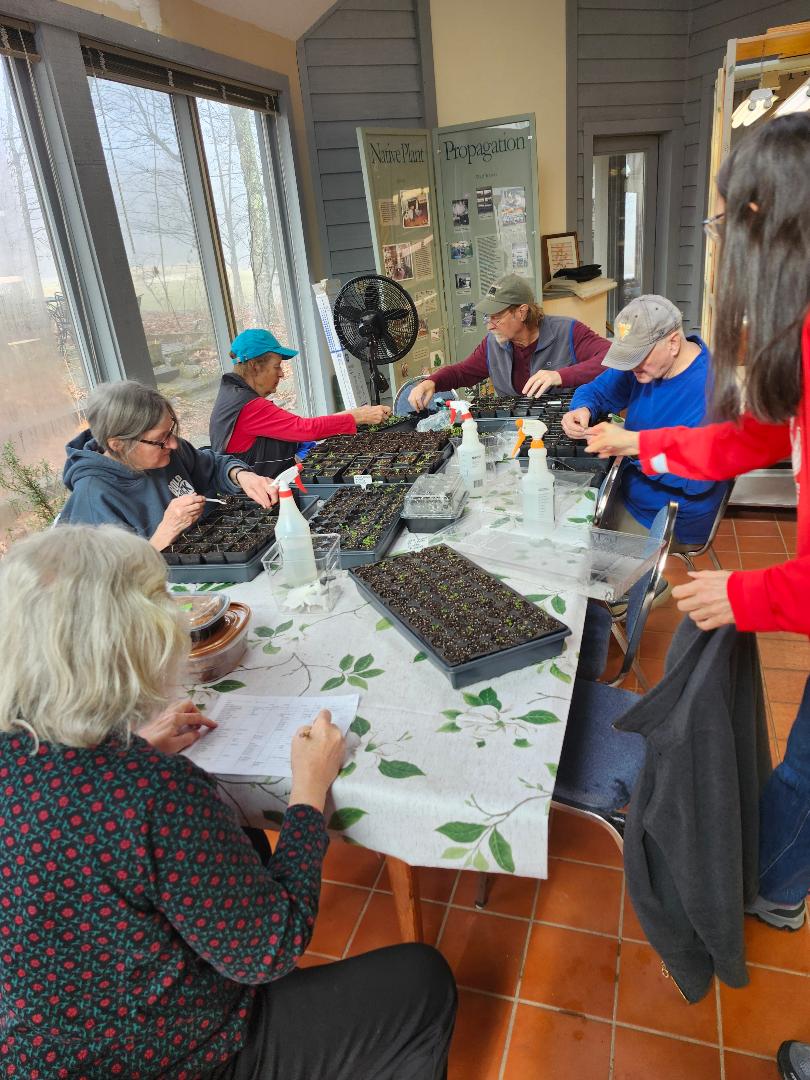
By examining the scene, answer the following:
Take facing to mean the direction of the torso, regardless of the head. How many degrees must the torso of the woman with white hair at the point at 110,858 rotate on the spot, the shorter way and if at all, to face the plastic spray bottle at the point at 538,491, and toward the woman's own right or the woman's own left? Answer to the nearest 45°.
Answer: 0° — they already face it

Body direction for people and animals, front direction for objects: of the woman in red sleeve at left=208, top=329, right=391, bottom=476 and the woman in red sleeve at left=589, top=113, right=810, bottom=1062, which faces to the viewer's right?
the woman in red sleeve at left=208, top=329, right=391, bottom=476

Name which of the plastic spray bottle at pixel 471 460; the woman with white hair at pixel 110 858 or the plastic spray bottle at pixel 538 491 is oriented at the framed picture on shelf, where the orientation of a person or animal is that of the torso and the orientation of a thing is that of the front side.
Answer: the woman with white hair

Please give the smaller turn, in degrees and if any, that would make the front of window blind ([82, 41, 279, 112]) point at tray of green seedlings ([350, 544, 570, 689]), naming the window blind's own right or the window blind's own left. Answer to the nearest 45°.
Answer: approximately 45° to the window blind's own right

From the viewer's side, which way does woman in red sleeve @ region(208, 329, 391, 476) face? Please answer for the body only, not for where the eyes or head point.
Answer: to the viewer's right

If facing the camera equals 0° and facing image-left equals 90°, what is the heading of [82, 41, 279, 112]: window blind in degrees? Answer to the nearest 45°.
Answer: approximately 315°

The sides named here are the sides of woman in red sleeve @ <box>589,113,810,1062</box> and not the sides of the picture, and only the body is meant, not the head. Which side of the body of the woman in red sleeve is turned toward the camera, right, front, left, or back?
left

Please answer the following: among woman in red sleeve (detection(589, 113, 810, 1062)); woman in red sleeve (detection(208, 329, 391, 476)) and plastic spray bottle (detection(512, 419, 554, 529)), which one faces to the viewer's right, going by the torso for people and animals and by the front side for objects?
woman in red sleeve (detection(208, 329, 391, 476))

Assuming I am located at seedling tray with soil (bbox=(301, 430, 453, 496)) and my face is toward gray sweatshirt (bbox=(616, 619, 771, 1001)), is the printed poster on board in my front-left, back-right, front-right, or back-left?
back-left

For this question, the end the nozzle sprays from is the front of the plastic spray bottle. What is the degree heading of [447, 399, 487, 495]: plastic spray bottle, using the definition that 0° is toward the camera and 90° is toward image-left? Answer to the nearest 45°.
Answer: approximately 90°

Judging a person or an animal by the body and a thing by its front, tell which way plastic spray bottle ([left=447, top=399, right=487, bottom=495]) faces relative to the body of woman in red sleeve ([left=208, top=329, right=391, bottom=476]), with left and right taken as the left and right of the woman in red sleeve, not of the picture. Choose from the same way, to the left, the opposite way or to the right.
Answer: the opposite way

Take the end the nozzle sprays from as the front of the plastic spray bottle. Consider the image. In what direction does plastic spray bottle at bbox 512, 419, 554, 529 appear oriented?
to the viewer's left

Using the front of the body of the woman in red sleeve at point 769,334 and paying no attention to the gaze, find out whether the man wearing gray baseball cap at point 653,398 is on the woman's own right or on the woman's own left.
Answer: on the woman's own right

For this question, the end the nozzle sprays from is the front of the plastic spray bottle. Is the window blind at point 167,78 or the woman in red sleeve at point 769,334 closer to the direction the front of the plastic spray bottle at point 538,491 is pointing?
the window blind

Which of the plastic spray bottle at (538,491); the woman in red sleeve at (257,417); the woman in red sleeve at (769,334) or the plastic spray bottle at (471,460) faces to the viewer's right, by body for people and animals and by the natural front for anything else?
the woman in red sleeve at (257,417)
